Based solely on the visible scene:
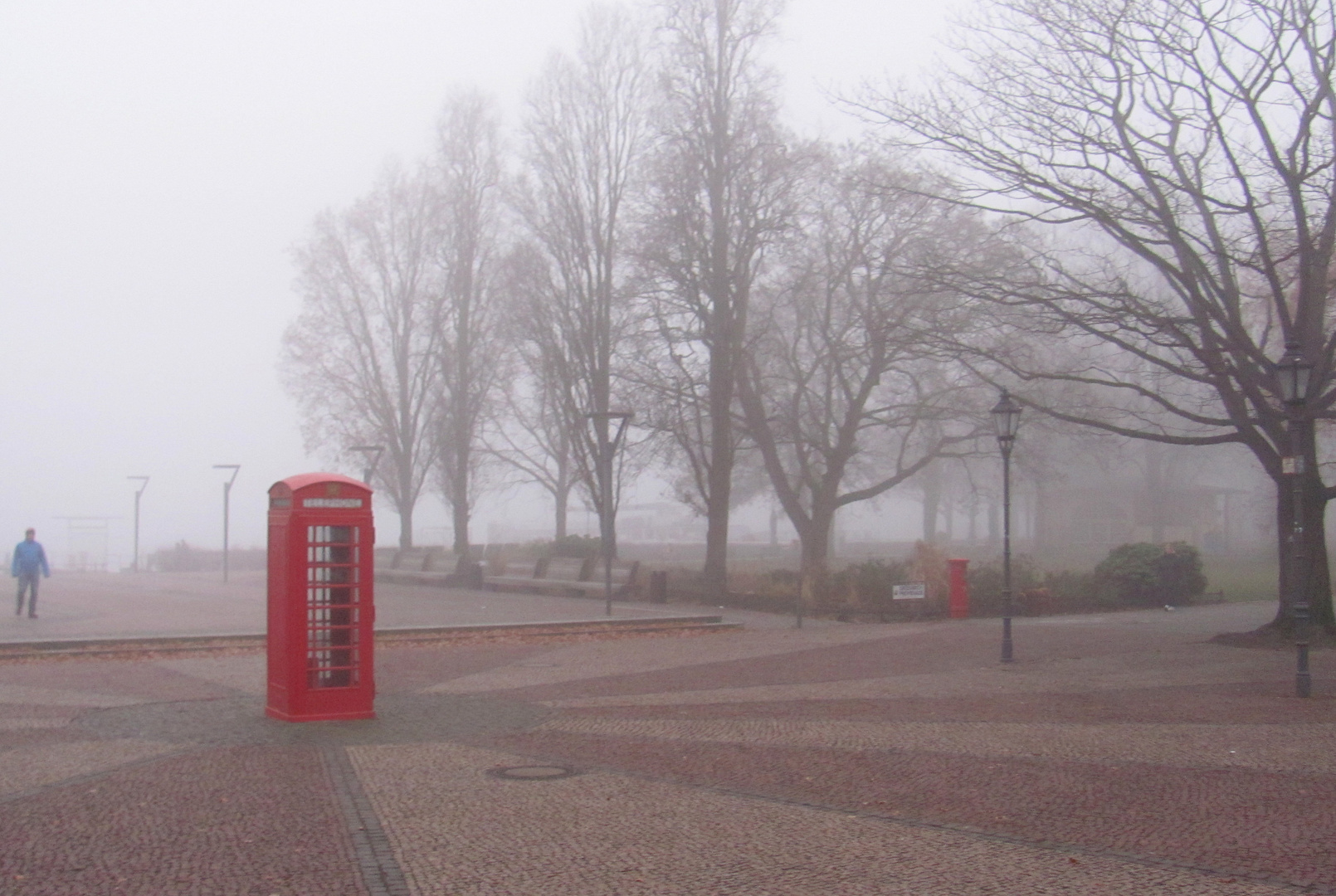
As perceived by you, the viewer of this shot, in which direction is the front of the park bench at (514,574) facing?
facing the viewer and to the left of the viewer

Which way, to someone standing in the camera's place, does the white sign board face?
facing the viewer

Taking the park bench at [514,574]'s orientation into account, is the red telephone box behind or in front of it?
in front

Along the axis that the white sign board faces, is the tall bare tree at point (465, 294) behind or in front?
behind

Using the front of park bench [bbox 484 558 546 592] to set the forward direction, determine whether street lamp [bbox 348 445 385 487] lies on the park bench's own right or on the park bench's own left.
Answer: on the park bench's own right

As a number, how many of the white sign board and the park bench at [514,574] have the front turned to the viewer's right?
0

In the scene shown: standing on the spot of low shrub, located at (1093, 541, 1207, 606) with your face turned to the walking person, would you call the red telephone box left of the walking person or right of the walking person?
left

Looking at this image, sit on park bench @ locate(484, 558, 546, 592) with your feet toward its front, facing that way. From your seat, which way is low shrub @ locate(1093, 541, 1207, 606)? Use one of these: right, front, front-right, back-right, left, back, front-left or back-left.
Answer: left

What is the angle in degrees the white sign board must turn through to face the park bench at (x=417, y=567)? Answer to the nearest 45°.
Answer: approximately 135° to its right

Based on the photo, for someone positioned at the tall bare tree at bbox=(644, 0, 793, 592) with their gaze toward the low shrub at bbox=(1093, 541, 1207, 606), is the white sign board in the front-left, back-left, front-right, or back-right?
front-right
